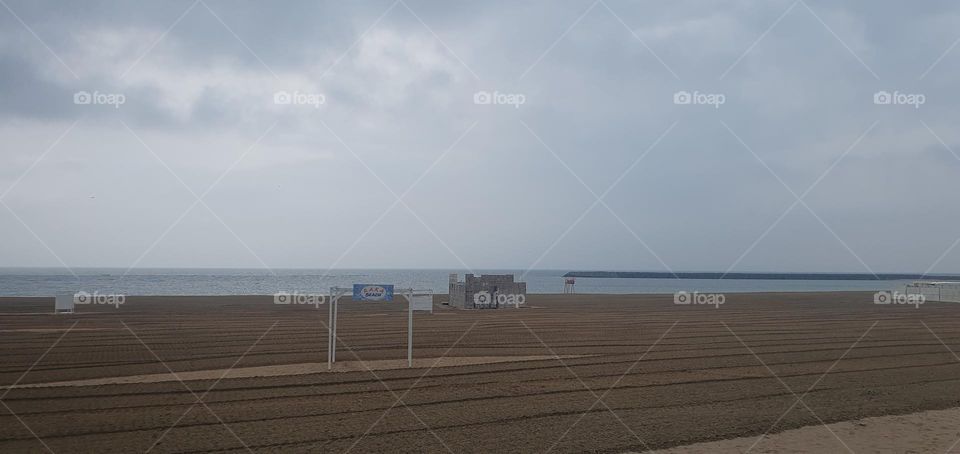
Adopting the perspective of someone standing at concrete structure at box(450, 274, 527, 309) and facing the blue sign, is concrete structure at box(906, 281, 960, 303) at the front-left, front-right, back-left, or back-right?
back-left

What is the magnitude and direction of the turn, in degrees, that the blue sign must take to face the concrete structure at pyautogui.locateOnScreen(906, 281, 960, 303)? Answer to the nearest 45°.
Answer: approximately 135° to its left

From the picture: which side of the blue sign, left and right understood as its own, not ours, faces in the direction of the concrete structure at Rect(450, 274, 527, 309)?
back

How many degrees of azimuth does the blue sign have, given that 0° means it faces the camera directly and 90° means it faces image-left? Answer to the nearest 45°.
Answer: approximately 0°

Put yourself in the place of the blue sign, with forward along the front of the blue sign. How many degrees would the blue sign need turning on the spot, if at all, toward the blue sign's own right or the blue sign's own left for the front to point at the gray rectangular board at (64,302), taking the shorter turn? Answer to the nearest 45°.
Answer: approximately 135° to the blue sign's own right
